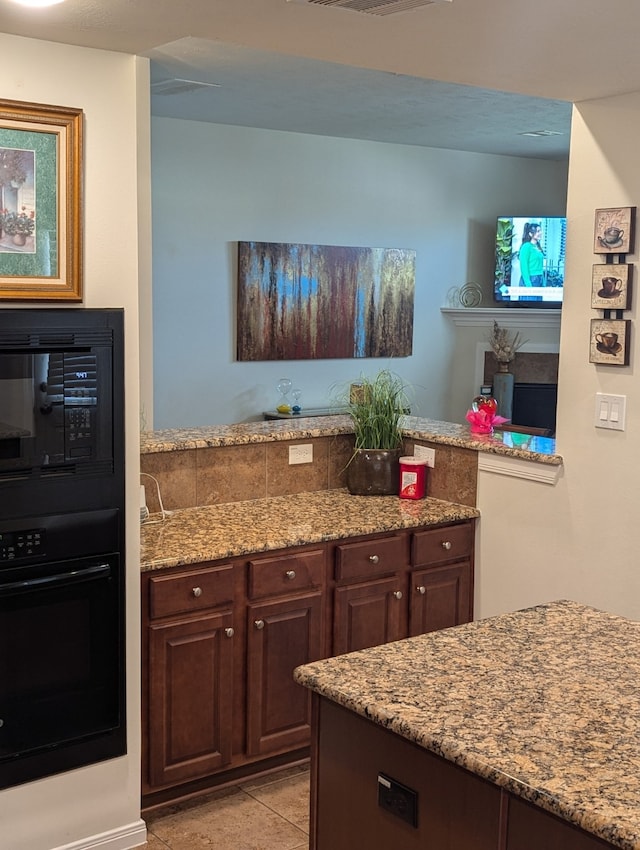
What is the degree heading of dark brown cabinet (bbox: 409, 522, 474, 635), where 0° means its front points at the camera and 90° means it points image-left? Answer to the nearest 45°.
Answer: approximately 315°

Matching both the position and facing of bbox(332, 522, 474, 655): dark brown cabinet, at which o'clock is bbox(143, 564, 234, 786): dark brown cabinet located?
bbox(143, 564, 234, 786): dark brown cabinet is roughly at 3 o'clock from bbox(332, 522, 474, 655): dark brown cabinet.

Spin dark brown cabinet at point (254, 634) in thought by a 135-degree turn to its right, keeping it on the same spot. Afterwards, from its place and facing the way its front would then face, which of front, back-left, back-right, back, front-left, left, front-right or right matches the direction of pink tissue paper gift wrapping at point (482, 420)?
back-right

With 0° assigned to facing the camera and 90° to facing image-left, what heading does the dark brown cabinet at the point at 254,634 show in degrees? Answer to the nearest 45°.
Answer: approximately 315°

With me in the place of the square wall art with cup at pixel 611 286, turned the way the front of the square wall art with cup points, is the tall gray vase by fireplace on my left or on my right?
on my right

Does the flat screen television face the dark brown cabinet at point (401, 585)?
yes

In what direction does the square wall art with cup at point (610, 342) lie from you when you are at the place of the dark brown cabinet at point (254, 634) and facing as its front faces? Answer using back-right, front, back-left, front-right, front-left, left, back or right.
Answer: front-left

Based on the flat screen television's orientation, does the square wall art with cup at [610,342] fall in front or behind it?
in front

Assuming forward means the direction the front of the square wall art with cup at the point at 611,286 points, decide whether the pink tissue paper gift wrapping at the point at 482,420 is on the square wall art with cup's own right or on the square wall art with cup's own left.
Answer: on the square wall art with cup's own right

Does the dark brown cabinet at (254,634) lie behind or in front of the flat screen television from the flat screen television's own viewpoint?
in front

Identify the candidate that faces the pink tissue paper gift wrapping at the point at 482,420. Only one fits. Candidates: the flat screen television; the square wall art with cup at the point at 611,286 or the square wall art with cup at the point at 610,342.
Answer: the flat screen television
